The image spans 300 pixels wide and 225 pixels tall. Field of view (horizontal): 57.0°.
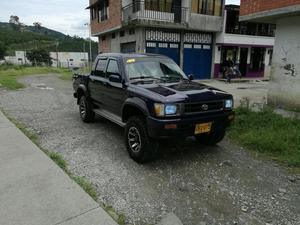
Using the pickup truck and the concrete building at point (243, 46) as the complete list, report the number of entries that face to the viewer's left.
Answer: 0

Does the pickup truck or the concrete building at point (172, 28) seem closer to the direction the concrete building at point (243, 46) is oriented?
the pickup truck

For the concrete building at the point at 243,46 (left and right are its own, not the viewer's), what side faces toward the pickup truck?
front

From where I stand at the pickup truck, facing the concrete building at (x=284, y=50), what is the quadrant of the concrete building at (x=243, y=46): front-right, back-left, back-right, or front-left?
front-left

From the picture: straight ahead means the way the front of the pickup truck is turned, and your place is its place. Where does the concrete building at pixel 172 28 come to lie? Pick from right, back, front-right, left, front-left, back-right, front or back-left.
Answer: back-left

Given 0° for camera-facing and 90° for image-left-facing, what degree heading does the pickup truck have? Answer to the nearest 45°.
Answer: approximately 315°

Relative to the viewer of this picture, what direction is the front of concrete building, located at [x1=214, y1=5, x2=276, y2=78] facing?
facing the viewer

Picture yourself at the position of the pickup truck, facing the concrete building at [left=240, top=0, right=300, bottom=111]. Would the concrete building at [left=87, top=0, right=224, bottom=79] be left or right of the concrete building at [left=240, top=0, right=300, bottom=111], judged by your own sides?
left

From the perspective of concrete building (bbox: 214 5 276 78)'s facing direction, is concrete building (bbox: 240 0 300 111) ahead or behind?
ahead

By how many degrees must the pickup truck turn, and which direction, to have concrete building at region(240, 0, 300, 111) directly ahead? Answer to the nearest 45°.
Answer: approximately 90° to its left

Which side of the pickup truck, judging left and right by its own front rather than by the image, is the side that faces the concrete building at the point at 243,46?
left
